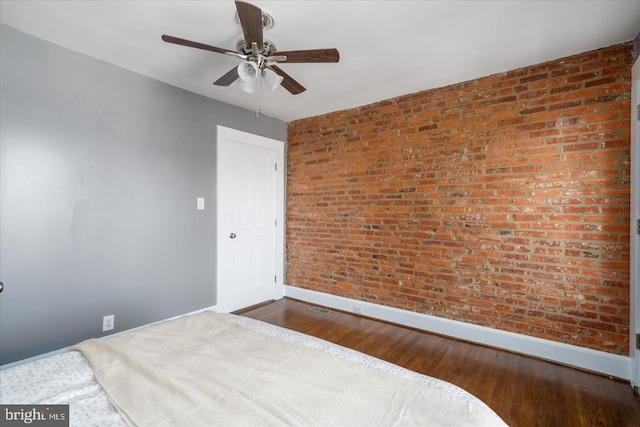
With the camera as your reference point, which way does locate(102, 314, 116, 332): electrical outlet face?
facing the viewer and to the right of the viewer

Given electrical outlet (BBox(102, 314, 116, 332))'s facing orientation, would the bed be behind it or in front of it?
in front

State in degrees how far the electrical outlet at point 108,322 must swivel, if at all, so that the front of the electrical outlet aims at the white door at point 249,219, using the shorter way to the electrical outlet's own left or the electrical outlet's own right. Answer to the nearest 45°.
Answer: approximately 45° to the electrical outlet's own left

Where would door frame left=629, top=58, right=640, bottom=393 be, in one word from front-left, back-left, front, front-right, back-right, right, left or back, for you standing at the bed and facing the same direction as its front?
front-right

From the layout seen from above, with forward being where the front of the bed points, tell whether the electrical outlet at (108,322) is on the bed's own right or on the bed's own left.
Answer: on the bed's own left
